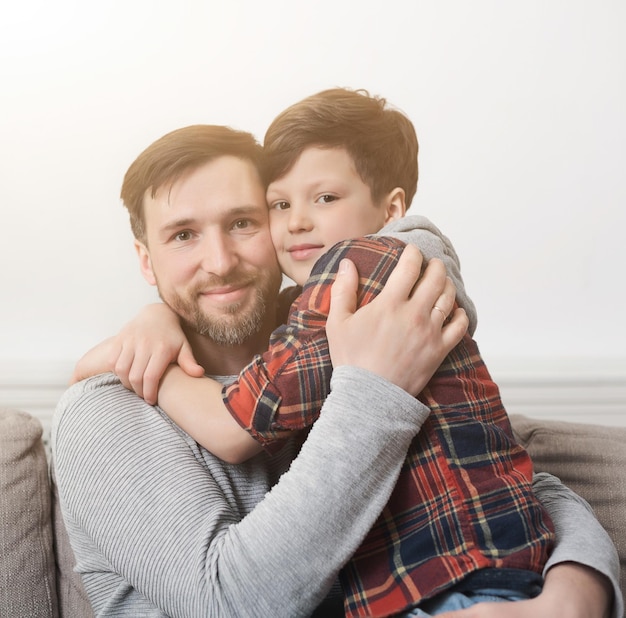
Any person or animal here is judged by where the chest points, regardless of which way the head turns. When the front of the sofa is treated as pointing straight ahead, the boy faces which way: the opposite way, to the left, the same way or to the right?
to the right

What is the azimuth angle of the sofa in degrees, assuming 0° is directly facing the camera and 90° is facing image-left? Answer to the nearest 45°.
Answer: approximately 0°

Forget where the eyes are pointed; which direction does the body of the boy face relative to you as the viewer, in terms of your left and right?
facing to the left of the viewer

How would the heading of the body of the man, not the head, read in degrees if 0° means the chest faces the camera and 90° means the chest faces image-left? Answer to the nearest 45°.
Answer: approximately 315°

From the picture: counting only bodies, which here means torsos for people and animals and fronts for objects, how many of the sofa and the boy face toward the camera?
1
